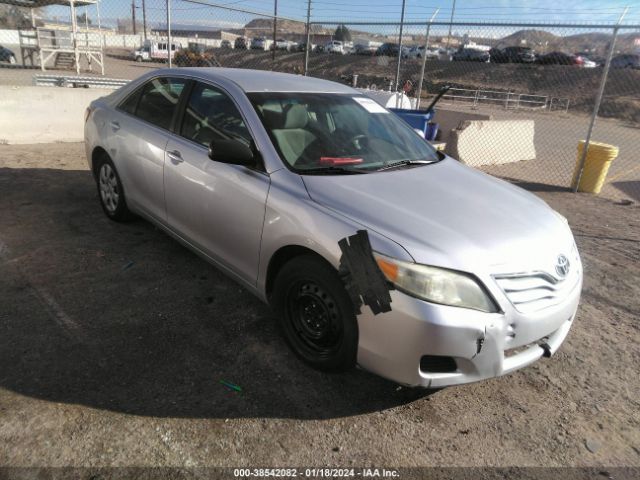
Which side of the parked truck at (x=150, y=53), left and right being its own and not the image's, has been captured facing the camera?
left

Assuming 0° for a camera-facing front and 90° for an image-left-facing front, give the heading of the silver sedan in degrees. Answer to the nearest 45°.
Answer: approximately 315°

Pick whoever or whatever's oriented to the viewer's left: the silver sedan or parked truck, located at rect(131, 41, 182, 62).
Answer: the parked truck

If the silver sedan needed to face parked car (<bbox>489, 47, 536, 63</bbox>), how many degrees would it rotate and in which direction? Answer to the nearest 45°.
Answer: approximately 135° to its left

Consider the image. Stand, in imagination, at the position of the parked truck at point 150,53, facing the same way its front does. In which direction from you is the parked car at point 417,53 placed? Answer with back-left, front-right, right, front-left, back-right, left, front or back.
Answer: back-left

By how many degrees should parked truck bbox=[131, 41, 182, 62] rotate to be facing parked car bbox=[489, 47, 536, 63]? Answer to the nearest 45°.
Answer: approximately 135° to its left

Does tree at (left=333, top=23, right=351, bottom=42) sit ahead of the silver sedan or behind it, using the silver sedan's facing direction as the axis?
behind

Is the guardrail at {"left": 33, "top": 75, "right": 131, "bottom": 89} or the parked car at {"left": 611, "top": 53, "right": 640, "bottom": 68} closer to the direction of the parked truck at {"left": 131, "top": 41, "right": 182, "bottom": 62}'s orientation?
the guardrail

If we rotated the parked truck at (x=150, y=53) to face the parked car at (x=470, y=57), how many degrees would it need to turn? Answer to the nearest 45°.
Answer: approximately 135° to its left

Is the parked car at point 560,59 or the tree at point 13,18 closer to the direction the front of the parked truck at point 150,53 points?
the tree

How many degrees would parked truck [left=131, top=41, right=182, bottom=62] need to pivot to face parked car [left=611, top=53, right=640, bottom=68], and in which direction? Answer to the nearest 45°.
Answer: approximately 135° to its left

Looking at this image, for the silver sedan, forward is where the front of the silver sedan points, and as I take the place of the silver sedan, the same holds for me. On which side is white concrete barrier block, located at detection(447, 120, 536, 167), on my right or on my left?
on my left

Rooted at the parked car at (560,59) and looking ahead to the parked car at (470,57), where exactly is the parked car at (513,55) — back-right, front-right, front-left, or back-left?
front-right

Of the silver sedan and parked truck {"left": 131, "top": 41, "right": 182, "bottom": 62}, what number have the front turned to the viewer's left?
1

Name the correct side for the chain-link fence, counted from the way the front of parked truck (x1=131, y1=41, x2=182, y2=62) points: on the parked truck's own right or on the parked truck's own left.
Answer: on the parked truck's own left

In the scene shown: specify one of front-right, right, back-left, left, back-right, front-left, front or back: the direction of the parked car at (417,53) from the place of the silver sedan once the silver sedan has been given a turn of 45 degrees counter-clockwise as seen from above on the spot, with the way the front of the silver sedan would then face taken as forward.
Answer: left

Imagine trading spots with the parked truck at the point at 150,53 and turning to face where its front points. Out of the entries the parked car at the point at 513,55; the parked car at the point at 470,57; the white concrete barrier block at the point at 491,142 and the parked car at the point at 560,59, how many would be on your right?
0

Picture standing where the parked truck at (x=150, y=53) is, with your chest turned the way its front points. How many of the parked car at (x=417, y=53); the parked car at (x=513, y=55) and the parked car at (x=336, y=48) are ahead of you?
0

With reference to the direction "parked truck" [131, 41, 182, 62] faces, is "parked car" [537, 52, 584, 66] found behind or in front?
behind

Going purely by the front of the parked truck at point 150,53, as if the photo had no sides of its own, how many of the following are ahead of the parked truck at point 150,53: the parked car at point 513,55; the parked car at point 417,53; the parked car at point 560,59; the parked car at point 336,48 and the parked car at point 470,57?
0

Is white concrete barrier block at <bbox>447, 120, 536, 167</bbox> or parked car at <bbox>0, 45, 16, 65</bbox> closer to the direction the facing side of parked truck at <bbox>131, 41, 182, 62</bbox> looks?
the parked car
